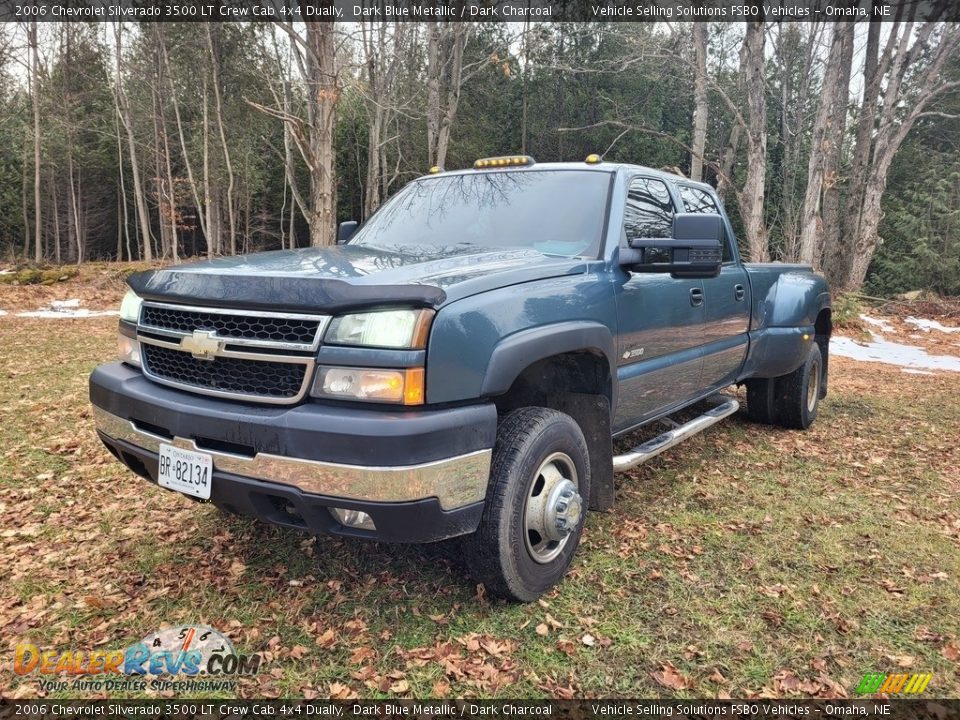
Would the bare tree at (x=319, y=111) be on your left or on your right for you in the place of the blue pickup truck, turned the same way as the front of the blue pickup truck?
on your right

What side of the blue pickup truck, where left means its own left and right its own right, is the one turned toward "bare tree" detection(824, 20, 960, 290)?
back

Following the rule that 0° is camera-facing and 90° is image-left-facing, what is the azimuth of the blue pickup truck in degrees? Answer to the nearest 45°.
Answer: approximately 45°
